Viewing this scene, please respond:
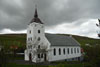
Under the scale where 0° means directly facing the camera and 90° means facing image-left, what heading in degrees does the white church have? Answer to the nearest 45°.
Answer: approximately 45°
